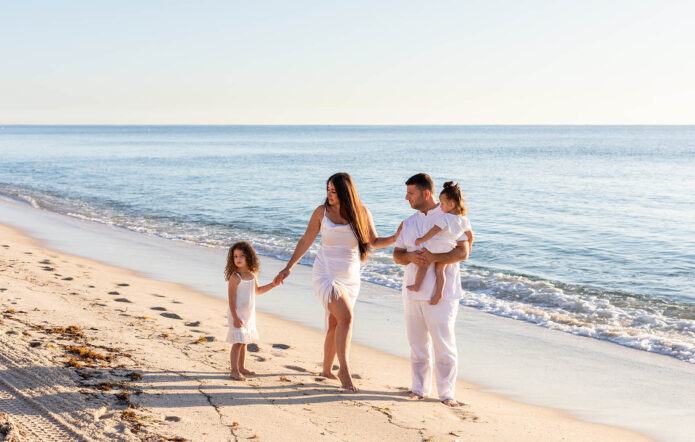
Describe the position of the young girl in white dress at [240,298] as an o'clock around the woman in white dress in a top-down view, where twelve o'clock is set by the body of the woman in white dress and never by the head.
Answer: The young girl in white dress is roughly at 3 o'clock from the woman in white dress.

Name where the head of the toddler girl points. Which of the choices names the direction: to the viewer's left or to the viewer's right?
to the viewer's left

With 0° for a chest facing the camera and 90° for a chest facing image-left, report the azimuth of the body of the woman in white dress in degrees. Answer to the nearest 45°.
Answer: approximately 0°

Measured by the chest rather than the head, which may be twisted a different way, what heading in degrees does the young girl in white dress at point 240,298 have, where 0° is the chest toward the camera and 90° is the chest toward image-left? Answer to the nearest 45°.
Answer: approximately 315°

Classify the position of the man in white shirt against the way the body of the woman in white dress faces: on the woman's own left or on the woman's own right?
on the woman's own left

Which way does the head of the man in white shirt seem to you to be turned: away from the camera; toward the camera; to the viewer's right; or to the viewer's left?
to the viewer's left

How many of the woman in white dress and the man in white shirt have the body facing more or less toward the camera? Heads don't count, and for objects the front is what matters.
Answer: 2

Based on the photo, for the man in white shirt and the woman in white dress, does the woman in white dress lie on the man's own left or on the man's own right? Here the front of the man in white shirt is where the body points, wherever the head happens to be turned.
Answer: on the man's own right

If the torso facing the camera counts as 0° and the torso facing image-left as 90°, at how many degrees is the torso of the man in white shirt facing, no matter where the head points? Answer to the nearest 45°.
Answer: approximately 0°

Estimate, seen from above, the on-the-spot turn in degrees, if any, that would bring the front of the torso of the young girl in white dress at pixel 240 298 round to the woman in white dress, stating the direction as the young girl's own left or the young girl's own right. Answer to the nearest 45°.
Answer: approximately 45° to the young girl's own left
